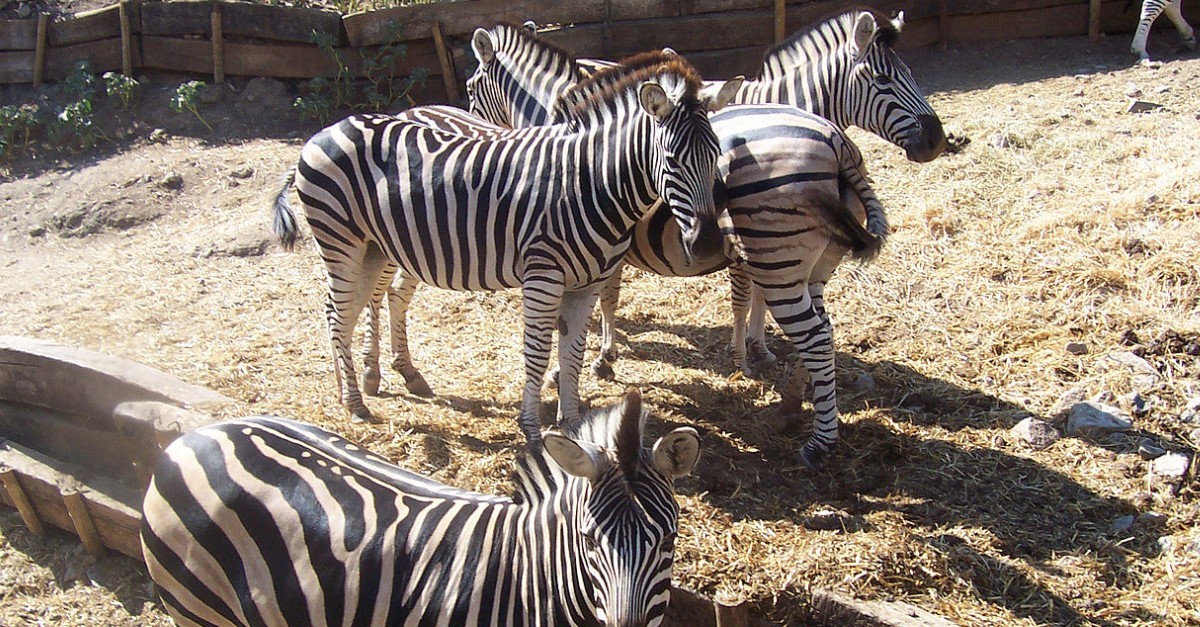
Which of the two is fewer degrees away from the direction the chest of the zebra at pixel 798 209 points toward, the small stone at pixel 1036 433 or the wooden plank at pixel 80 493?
the wooden plank

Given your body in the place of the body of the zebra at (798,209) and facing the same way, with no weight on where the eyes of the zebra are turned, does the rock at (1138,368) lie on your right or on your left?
on your right

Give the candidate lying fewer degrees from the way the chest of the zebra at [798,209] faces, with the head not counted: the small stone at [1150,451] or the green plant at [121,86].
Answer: the green plant

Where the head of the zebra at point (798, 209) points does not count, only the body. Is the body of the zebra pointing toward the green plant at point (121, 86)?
yes

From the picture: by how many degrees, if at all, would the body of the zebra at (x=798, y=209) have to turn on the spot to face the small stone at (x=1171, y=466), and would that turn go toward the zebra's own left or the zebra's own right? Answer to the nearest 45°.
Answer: approximately 135° to the zebra's own right

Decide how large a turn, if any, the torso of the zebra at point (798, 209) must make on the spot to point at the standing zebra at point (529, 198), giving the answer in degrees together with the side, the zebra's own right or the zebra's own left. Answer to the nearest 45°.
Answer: approximately 45° to the zebra's own left

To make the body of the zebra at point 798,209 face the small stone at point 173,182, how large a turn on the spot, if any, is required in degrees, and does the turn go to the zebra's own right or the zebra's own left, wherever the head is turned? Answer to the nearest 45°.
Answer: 0° — it already faces it

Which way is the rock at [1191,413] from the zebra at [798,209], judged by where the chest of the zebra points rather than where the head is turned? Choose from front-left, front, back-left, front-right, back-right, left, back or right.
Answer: back-right

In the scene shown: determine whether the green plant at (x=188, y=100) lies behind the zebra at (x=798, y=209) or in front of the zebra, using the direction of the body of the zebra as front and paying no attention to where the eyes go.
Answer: in front

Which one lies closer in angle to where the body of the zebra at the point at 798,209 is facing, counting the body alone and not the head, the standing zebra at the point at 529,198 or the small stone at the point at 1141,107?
the standing zebra

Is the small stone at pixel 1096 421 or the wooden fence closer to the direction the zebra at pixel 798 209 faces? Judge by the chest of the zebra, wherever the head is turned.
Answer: the wooden fence

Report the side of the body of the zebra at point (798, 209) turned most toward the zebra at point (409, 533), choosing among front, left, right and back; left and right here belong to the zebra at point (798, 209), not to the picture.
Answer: left

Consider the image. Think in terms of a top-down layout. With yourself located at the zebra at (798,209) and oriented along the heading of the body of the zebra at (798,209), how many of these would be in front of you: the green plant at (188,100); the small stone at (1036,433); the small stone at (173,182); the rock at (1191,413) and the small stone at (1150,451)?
2

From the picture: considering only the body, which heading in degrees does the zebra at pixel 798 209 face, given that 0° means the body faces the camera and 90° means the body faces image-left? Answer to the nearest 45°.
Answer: approximately 135°

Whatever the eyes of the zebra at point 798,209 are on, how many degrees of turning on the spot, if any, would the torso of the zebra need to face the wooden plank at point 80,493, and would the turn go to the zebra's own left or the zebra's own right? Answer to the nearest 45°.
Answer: approximately 45° to the zebra's own left
